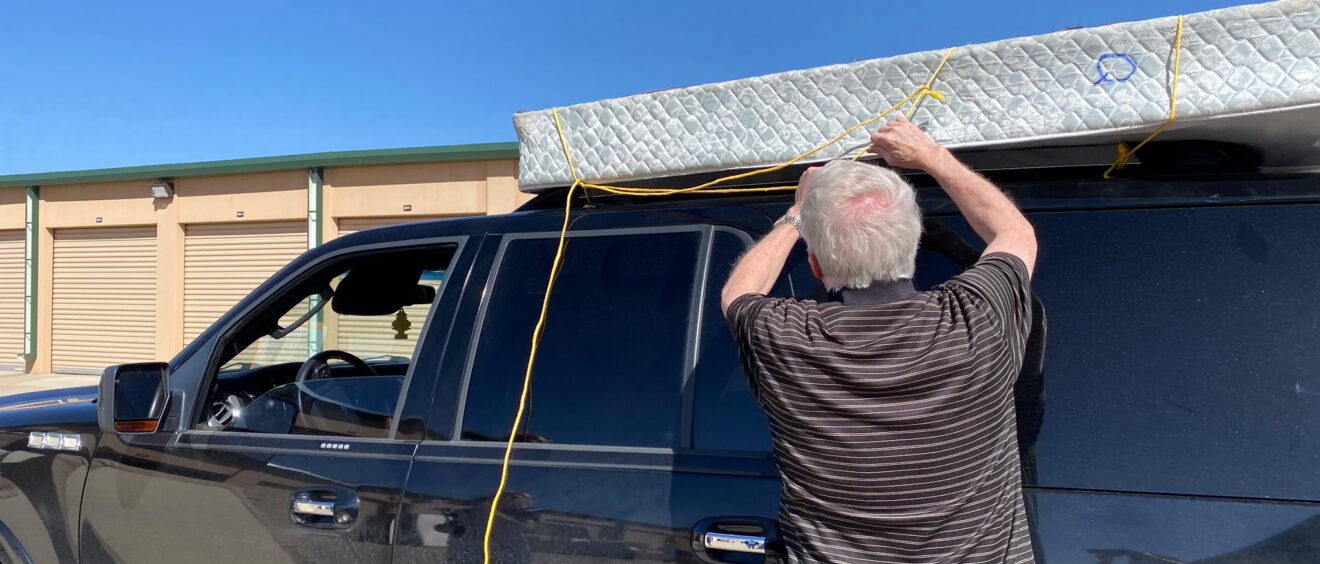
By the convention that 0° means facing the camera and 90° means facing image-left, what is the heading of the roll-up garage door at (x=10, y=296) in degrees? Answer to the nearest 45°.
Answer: approximately 0°

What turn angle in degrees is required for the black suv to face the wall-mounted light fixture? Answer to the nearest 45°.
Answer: approximately 45° to its right

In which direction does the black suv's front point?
to the viewer's left

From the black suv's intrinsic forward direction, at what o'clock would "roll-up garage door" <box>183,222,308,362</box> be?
The roll-up garage door is roughly at 2 o'clock from the black suv.

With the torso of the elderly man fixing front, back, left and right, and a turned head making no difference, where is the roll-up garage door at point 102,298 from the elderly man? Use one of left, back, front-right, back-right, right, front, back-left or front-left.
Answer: front-left

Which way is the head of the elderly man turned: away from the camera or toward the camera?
away from the camera

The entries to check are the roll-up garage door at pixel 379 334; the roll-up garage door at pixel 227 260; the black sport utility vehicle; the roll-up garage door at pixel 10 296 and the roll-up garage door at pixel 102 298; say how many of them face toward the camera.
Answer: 4

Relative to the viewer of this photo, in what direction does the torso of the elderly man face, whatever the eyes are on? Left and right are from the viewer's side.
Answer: facing away from the viewer

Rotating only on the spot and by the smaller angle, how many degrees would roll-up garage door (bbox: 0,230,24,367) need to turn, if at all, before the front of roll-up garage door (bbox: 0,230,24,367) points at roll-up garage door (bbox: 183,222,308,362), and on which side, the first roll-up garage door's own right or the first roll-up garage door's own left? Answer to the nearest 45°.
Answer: approximately 45° to the first roll-up garage door's own left

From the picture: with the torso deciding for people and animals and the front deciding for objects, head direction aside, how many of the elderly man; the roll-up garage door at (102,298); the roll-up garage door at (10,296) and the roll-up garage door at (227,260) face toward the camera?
3

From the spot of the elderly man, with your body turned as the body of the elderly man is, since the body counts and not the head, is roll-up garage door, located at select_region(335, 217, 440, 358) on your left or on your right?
on your left
